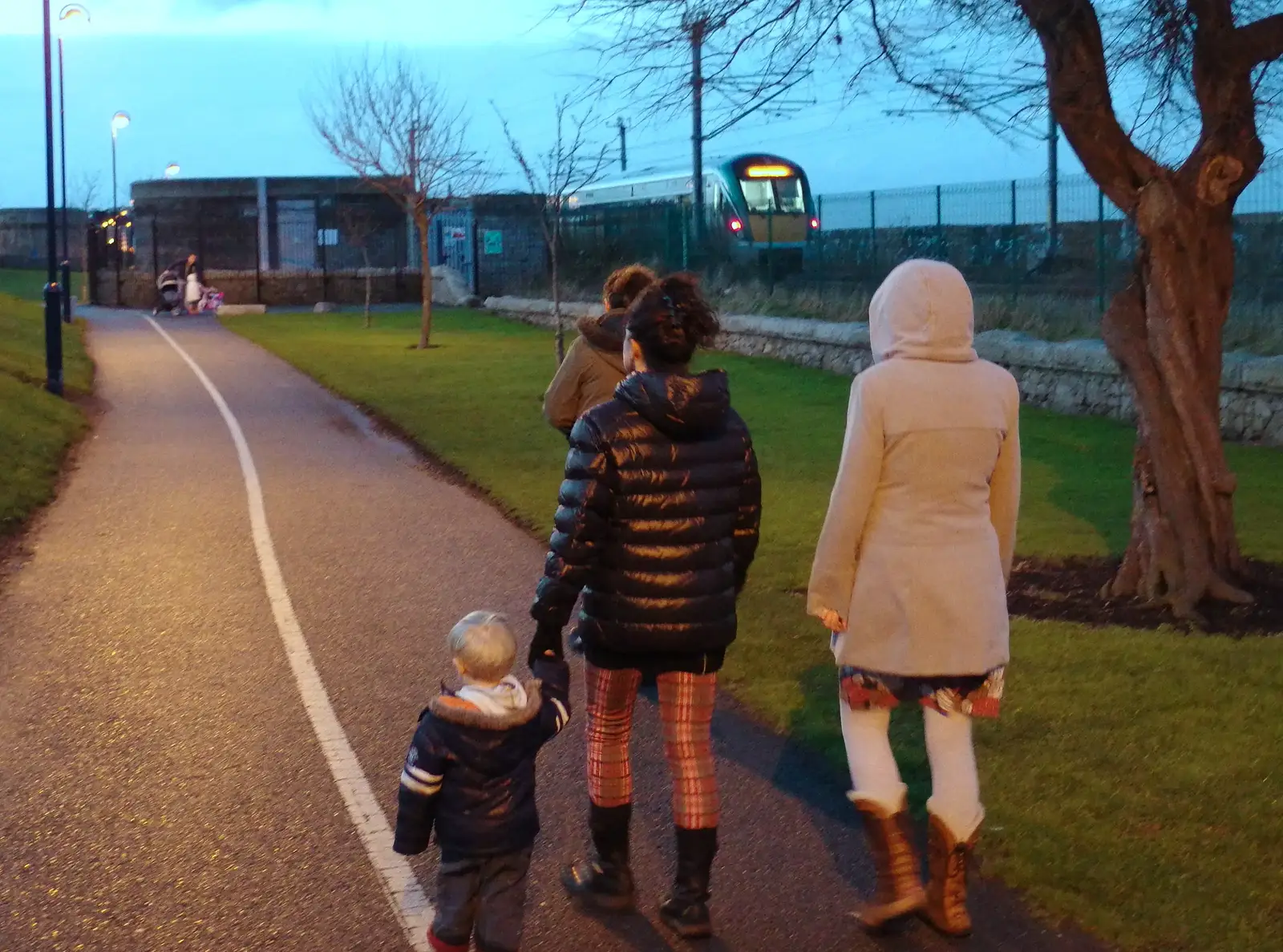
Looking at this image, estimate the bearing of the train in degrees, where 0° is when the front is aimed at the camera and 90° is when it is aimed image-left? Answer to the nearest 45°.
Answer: approximately 315°

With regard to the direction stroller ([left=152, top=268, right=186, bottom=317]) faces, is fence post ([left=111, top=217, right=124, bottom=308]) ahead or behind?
behind

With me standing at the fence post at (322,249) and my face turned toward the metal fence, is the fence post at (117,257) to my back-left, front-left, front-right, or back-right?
back-right

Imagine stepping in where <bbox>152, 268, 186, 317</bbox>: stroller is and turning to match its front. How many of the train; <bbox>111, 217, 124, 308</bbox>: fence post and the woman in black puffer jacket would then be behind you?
1

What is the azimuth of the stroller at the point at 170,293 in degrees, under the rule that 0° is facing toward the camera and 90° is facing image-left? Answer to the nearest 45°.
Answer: approximately 0°

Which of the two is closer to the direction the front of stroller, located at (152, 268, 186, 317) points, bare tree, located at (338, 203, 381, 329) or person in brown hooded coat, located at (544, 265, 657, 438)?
the person in brown hooded coat

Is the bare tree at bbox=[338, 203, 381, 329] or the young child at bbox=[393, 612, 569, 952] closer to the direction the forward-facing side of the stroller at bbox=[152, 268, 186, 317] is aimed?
the young child
